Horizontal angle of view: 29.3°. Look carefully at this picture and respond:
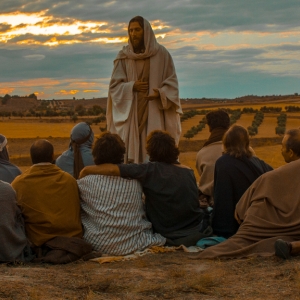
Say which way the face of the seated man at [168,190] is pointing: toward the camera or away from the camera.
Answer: away from the camera

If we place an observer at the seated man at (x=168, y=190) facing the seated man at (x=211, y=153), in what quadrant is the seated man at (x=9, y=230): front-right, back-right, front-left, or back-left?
back-left

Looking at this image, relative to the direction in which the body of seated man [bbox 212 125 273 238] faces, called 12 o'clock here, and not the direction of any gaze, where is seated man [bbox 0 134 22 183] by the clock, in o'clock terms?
seated man [bbox 0 134 22 183] is roughly at 9 o'clock from seated man [bbox 212 125 273 238].

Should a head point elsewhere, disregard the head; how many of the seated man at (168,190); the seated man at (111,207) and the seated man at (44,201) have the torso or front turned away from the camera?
3

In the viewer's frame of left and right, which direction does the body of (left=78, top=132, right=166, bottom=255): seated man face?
facing away from the viewer

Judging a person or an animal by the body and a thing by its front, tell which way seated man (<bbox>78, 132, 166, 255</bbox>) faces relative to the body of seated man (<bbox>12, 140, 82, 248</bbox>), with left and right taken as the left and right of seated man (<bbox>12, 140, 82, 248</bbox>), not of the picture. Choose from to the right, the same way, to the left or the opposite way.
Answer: the same way

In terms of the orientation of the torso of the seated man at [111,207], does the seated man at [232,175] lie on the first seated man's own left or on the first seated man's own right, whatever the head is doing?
on the first seated man's own right

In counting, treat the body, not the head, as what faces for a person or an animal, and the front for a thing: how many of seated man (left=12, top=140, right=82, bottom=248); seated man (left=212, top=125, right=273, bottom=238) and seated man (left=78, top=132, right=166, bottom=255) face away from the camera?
3

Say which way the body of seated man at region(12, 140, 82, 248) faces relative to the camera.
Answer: away from the camera

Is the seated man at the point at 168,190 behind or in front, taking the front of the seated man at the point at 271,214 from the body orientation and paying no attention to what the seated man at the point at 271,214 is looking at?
in front

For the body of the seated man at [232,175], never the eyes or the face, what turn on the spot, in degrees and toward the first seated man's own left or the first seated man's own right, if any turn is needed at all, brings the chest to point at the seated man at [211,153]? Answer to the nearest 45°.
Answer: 0° — they already face them

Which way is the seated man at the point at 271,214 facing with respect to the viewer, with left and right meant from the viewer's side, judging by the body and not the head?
facing away from the viewer and to the left of the viewer

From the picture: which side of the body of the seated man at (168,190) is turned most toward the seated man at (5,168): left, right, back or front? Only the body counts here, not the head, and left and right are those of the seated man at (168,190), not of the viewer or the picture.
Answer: left

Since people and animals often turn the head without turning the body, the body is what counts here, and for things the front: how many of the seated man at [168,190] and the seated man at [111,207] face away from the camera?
2

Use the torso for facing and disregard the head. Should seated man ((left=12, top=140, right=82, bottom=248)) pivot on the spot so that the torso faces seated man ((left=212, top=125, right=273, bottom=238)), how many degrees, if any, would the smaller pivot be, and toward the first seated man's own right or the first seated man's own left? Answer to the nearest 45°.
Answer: approximately 90° to the first seated man's own right

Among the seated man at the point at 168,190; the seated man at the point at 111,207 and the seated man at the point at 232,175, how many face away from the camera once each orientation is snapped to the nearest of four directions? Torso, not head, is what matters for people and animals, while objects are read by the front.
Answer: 3

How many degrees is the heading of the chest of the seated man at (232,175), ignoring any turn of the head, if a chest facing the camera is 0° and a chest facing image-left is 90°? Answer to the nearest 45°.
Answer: approximately 180°

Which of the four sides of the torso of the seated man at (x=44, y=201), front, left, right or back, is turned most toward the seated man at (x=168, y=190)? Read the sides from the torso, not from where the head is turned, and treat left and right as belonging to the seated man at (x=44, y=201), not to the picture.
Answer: right

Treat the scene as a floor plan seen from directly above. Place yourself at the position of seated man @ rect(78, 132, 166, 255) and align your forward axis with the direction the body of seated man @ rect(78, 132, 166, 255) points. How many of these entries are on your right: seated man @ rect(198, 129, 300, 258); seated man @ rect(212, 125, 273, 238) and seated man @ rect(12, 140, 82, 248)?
2
